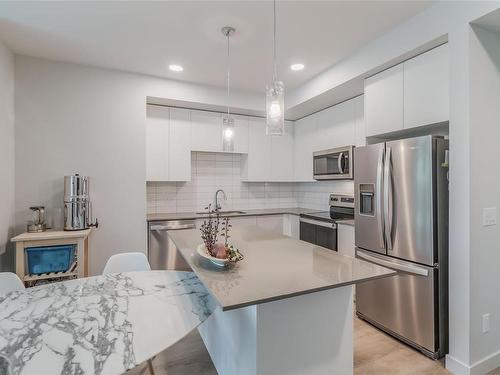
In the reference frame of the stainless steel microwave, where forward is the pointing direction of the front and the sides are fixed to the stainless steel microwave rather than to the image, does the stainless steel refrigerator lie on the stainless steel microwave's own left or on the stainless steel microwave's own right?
on the stainless steel microwave's own left

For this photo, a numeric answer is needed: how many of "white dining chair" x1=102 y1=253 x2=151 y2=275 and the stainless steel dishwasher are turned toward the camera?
2

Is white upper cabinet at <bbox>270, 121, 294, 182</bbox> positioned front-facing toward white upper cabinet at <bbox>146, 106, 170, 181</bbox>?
no

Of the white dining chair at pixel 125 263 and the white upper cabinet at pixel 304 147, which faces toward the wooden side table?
the white upper cabinet

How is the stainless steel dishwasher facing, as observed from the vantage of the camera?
facing the viewer

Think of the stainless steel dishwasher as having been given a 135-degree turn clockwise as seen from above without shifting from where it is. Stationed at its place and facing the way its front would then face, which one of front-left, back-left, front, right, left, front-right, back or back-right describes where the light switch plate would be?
back

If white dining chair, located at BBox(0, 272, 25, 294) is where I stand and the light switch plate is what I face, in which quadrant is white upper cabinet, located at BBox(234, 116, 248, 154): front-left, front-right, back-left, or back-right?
front-left

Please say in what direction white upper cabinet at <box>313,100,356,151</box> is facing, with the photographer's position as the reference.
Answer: facing the viewer and to the left of the viewer

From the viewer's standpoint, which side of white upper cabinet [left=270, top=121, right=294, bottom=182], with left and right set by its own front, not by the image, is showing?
front

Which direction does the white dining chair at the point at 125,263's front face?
toward the camera

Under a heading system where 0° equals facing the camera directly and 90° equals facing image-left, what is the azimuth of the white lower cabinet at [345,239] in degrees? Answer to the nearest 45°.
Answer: approximately 45°

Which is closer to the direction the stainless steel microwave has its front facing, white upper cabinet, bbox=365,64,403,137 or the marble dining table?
the marble dining table

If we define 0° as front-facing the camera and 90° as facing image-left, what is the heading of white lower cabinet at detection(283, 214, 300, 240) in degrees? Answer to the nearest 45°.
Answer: approximately 45°

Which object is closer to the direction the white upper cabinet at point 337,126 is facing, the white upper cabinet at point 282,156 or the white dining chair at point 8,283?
the white dining chair

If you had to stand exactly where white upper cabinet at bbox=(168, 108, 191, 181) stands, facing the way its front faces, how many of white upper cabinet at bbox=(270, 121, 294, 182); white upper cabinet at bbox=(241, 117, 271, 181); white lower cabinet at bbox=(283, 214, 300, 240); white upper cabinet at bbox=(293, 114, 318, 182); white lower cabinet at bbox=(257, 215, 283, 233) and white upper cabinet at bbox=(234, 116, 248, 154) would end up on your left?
6

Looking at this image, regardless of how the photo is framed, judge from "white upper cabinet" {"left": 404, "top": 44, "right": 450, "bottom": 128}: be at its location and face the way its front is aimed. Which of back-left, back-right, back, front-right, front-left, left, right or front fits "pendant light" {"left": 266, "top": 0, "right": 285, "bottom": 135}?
front

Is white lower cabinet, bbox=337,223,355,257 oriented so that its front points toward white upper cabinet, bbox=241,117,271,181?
no

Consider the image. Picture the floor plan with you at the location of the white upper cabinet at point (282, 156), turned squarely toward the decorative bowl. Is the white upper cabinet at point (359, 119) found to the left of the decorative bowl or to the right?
left

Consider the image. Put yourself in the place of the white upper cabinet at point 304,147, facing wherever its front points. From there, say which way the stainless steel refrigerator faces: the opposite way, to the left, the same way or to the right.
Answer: the same way
